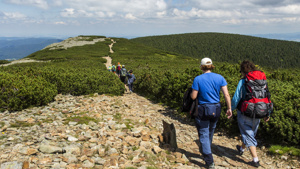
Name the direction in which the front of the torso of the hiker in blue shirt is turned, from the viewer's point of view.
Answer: away from the camera

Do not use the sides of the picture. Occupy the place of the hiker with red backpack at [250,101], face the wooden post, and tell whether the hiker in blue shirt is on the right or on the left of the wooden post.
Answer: left

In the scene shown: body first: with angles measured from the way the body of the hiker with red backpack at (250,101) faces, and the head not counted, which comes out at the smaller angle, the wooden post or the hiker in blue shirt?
the wooden post

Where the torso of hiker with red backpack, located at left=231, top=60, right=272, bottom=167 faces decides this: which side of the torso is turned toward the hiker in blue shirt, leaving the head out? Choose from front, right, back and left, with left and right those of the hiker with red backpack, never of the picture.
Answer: left

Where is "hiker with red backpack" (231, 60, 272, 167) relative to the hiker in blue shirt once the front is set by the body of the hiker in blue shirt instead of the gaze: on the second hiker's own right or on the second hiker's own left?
on the second hiker's own right

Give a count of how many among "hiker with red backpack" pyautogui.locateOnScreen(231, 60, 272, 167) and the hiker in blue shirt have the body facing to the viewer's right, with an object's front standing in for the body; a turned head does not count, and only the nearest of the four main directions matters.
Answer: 0

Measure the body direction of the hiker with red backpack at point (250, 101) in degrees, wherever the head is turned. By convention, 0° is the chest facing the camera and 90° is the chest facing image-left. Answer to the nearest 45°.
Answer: approximately 135°
